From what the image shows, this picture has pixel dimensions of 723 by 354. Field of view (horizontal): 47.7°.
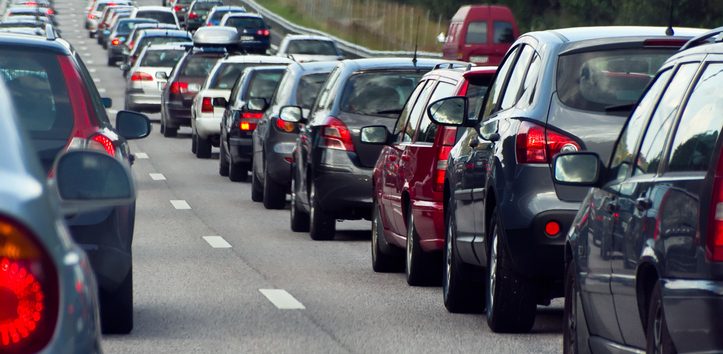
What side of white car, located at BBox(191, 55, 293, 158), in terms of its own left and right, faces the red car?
back

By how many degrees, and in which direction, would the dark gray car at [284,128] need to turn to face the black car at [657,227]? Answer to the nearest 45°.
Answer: approximately 180°

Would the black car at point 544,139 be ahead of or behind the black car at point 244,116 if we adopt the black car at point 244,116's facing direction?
behind

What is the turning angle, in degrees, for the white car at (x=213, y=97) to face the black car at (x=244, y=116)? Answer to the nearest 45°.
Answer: approximately 180°

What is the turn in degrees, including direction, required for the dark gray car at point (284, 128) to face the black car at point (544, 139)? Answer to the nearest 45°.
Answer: approximately 180°

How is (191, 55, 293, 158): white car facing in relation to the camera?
away from the camera

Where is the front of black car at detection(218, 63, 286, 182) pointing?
away from the camera

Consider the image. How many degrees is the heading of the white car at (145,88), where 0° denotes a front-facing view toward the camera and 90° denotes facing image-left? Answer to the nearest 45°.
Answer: approximately 180°

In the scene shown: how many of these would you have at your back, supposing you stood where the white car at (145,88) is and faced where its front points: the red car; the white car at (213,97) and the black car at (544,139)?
3

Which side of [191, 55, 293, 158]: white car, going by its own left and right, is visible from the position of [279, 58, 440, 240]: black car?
back

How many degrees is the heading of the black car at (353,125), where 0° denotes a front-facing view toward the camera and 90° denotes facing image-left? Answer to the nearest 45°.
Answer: approximately 180°

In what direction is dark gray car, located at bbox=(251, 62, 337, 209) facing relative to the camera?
away from the camera

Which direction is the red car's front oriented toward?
away from the camera

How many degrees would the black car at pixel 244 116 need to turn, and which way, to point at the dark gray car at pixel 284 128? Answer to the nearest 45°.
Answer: approximately 180°

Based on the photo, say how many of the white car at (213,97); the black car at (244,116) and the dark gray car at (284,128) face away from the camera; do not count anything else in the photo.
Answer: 3
